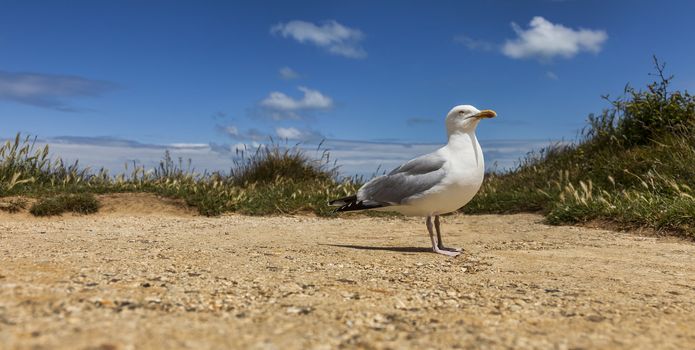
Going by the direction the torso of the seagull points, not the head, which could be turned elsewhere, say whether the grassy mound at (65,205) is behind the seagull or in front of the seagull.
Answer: behind

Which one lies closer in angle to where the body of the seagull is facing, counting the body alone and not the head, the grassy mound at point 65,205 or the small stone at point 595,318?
the small stone

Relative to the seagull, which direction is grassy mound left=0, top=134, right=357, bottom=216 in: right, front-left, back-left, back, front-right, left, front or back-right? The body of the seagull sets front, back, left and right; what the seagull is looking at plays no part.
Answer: back-left

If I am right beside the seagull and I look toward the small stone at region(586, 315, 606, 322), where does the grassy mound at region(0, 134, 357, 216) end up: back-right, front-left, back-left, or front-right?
back-right

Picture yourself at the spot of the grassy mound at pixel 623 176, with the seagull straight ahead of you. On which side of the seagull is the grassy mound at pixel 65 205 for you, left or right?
right

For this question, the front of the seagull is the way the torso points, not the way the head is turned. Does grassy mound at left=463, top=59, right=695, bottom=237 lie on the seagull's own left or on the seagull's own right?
on the seagull's own left

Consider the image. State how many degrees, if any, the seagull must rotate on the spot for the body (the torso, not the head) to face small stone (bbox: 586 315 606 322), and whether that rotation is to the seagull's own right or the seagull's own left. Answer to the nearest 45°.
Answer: approximately 90° to the seagull's own right

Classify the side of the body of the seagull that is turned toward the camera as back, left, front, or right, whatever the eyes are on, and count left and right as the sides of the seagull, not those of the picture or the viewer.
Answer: right
